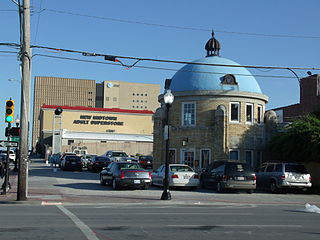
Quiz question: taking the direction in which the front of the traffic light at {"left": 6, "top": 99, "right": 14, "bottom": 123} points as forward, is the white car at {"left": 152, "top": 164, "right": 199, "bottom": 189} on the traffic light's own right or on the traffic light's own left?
on the traffic light's own left

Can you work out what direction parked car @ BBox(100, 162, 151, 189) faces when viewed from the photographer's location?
facing away from the viewer and to the left of the viewer

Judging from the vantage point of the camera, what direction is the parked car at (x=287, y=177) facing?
facing away from the viewer and to the left of the viewer

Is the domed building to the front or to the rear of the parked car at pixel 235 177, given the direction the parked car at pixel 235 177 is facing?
to the front

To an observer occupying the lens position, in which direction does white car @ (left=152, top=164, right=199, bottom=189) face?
facing away from the viewer and to the left of the viewer

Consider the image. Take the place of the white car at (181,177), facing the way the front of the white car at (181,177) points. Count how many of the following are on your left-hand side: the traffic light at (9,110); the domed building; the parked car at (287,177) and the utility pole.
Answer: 2

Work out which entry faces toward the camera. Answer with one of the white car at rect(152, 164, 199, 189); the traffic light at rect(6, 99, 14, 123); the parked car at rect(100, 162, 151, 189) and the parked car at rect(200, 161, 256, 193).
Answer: the traffic light

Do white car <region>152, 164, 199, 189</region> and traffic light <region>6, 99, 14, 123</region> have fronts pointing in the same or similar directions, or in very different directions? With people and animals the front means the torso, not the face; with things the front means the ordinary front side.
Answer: very different directions

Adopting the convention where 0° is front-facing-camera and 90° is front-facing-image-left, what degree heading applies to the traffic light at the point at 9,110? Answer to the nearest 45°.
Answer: approximately 0°

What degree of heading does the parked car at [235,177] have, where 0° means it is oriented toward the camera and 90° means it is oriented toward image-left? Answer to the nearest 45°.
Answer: approximately 135°

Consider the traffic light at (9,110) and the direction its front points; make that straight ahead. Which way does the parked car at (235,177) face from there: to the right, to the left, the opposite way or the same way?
the opposite way
